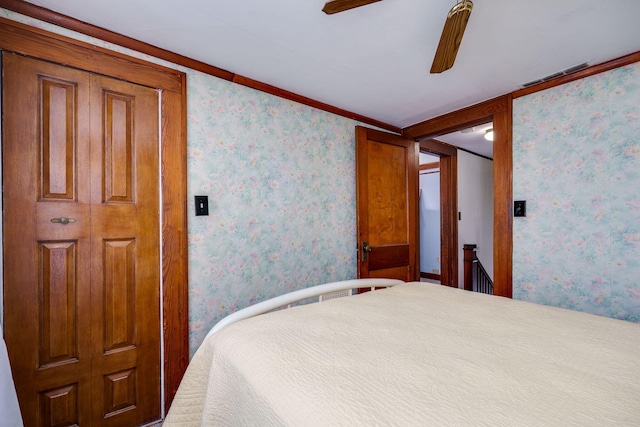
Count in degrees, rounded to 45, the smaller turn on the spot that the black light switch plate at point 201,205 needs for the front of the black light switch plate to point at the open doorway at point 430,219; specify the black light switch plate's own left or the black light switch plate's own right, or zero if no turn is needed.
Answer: approximately 135° to the black light switch plate's own left

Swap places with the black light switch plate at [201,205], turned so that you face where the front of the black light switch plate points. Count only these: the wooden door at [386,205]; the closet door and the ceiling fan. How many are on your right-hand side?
1

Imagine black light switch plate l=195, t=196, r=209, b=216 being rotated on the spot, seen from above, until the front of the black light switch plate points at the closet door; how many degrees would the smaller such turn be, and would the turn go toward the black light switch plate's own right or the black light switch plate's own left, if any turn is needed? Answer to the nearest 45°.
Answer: approximately 90° to the black light switch plate's own right

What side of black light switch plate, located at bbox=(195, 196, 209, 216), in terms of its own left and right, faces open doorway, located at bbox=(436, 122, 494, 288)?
left

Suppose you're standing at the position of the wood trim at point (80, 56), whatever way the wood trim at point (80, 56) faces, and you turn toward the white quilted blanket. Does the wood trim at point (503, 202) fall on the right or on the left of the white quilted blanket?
left

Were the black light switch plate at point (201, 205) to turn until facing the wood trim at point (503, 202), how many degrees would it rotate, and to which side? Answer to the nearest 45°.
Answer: approximately 90° to its left

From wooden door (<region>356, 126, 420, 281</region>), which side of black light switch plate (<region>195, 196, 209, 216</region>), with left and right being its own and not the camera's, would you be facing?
left
